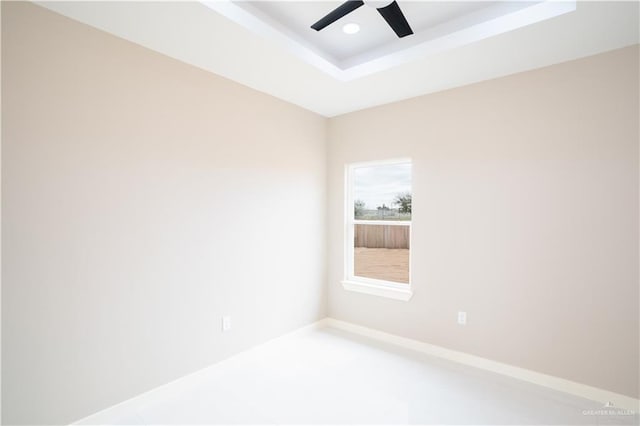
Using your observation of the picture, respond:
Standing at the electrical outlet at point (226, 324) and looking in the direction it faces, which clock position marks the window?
The window is roughly at 10 o'clock from the electrical outlet.

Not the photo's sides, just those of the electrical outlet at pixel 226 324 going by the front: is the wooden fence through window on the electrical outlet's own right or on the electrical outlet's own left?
on the electrical outlet's own left

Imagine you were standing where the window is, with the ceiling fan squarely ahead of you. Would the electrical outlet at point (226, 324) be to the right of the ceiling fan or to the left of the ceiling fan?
right

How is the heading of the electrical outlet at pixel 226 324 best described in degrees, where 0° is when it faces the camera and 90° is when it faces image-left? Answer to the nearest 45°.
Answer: approximately 315°
